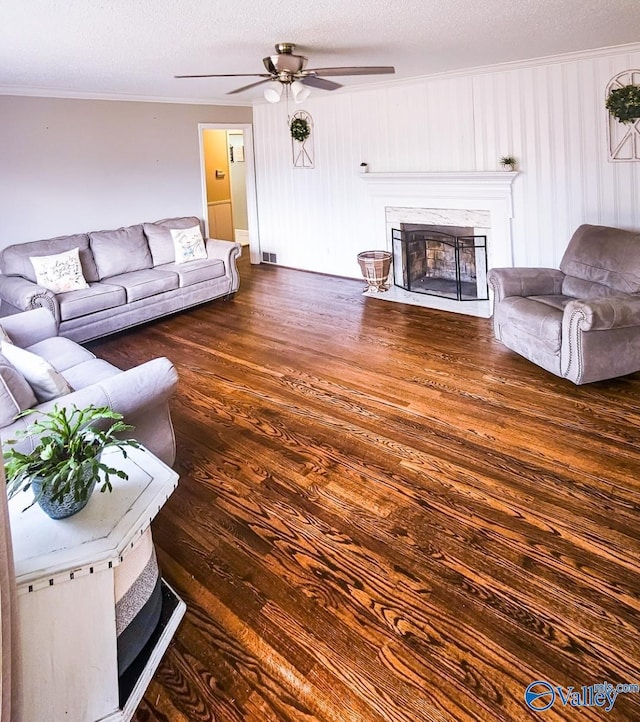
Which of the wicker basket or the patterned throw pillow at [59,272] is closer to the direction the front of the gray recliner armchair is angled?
the patterned throw pillow

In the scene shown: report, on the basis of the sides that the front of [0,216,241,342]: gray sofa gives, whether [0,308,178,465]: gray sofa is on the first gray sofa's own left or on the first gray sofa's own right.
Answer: on the first gray sofa's own right

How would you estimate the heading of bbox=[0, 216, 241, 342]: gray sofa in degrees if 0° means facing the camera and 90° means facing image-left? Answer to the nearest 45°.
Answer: approximately 315°

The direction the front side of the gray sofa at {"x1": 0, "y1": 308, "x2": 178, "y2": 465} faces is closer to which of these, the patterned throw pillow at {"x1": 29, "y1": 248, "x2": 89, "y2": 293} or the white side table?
the patterned throw pillow

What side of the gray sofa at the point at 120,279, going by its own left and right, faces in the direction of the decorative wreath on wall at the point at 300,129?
left

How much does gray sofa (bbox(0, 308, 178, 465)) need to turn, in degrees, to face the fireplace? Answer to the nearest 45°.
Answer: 0° — it already faces it

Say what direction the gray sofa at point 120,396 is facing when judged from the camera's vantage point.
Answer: facing away from the viewer and to the right of the viewer

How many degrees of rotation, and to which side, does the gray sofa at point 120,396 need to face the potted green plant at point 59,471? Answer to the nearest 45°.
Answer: approximately 135° to its right
